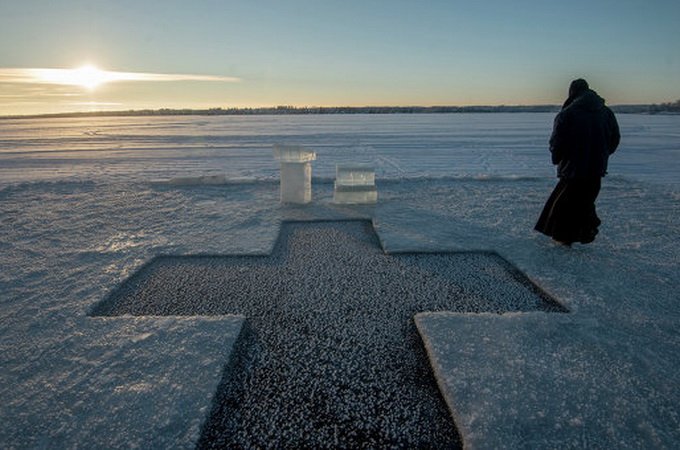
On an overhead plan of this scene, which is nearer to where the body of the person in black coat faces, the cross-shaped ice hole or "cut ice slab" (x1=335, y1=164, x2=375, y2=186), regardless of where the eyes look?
the cut ice slab

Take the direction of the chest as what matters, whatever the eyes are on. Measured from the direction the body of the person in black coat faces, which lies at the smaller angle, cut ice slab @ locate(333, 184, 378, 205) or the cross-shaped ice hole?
the cut ice slab

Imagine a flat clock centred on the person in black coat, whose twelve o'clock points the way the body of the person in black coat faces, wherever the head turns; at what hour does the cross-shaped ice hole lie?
The cross-shaped ice hole is roughly at 7 o'clock from the person in black coat.

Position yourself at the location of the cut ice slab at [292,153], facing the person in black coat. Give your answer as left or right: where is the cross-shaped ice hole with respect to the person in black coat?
right

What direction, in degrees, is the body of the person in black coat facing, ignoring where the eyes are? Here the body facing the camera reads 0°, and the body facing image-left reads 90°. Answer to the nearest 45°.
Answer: approximately 180°

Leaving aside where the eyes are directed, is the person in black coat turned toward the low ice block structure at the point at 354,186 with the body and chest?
no

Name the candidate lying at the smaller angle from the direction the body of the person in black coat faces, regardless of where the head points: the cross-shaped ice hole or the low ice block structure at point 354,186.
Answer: the low ice block structure

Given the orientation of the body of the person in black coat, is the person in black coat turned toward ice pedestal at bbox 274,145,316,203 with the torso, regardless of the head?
no

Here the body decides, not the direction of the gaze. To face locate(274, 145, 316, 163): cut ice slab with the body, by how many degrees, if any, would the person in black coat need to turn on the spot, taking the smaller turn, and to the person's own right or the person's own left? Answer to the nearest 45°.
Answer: approximately 90° to the person's own left

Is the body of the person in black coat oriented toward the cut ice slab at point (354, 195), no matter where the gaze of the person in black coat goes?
no

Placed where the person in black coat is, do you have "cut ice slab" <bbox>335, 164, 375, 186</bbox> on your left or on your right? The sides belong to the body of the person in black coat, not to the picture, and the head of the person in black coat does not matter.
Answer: on your left
